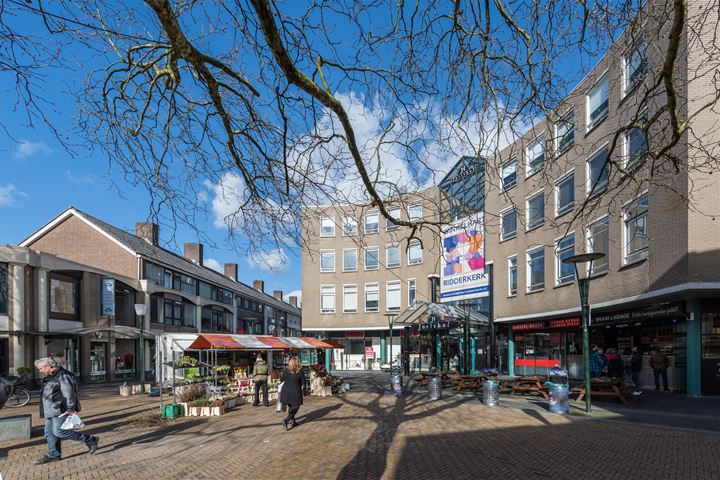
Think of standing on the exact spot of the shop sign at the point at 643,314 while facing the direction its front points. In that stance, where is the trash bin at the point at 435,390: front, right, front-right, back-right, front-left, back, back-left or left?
front

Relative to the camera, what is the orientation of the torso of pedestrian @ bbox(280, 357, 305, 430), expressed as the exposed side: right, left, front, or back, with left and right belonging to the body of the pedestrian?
back

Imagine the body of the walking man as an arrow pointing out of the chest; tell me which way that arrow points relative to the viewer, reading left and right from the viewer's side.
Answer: facing to the left of the viewer

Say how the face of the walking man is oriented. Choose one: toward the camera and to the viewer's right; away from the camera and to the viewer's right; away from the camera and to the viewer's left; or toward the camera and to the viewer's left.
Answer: toward the camera and to the viewer's left

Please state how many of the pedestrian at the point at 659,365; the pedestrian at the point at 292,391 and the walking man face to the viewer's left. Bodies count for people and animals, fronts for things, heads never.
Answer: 1

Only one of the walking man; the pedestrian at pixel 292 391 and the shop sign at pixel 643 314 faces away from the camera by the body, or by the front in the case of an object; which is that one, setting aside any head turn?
the pedestrian

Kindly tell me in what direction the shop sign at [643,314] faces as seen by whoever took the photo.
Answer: facing the viewer and to the left of the viewer

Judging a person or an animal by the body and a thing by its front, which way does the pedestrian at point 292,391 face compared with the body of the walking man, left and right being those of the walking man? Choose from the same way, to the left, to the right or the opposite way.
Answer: to the right

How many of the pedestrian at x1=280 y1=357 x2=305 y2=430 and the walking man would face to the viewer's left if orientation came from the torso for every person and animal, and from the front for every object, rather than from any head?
1

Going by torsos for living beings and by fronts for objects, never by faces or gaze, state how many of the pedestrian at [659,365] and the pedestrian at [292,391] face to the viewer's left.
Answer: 0
